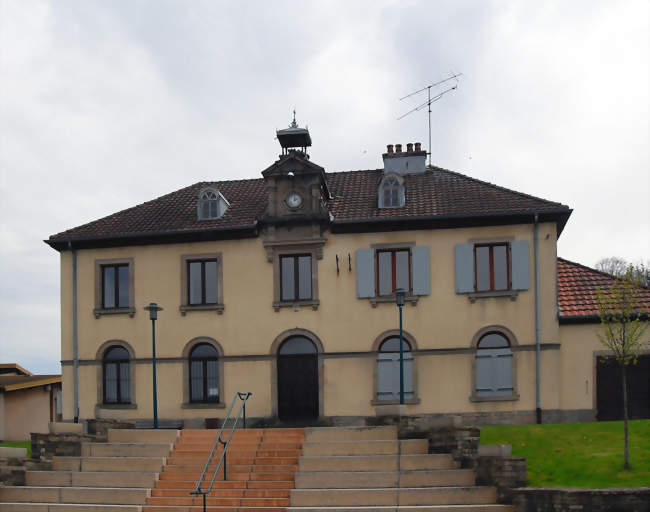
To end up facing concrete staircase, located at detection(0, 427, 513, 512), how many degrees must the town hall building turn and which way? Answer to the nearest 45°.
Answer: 0° — it already faces it

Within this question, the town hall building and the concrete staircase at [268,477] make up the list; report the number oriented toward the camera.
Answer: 2

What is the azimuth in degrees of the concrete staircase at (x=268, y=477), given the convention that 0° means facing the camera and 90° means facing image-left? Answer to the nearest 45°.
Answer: approximately 0°

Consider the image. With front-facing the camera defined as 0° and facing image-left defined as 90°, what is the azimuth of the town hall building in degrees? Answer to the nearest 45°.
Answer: approximately 0°

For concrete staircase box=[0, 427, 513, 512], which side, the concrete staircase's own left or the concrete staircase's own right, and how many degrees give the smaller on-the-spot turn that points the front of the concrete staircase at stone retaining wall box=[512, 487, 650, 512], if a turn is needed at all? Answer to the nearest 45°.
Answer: approximately 45° to the concrete staircase's own left

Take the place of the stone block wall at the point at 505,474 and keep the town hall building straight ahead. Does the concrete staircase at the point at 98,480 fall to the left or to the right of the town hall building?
left
